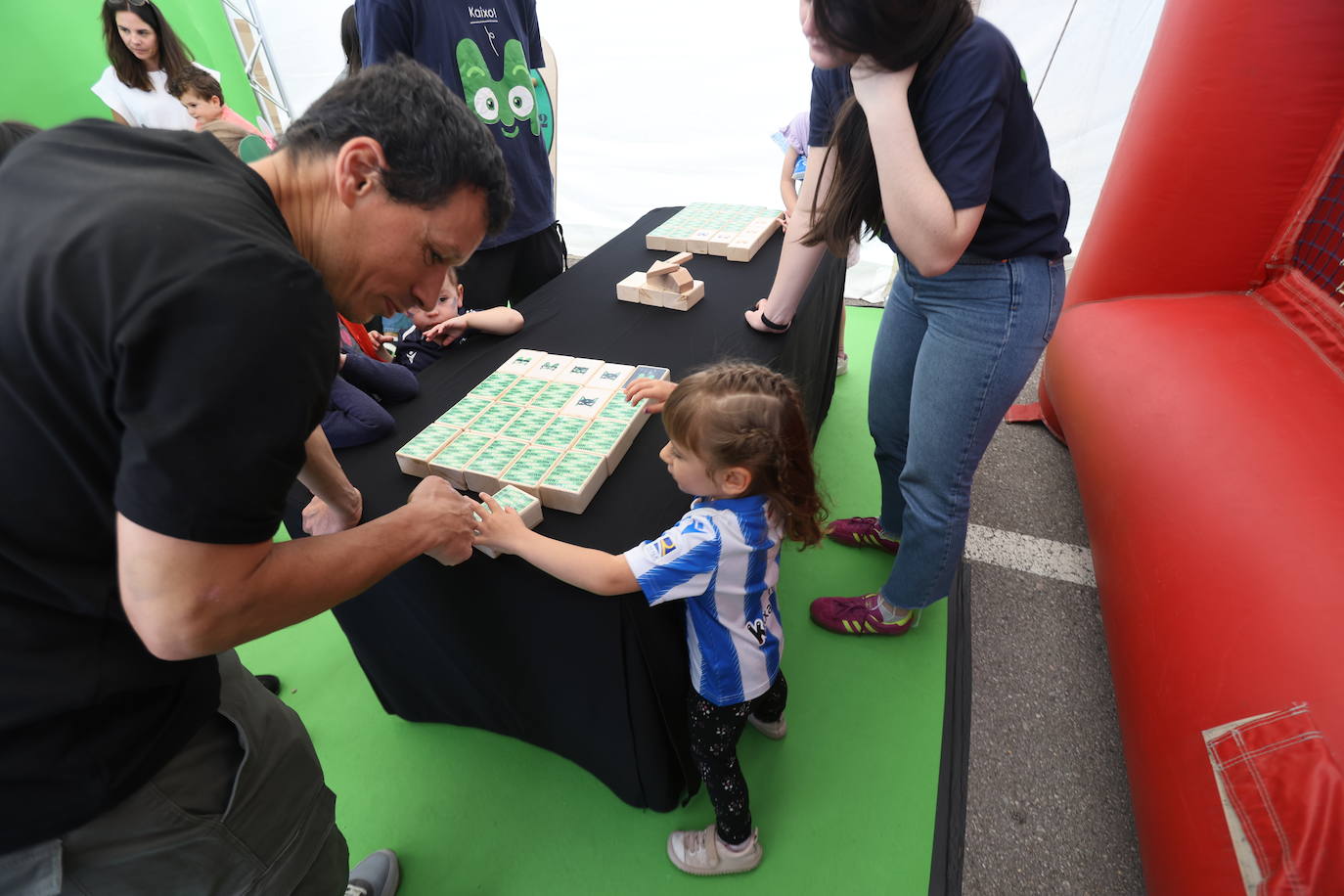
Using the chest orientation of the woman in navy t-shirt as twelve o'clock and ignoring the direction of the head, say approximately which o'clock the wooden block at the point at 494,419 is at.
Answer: The wooden block is roughly at 11 o'clock from the woman in navy t-shirt.

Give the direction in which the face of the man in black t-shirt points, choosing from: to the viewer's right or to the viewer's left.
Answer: to the viewer's right

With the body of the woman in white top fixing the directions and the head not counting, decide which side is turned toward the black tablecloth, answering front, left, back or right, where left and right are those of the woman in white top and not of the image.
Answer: front

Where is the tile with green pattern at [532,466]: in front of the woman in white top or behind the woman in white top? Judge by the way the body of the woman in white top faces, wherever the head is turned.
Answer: in front

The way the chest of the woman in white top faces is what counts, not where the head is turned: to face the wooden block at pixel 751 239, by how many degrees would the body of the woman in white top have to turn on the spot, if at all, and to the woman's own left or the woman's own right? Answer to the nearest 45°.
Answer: approximately 45° to the woman's own left

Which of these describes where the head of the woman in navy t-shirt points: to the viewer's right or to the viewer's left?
to the viewer's left

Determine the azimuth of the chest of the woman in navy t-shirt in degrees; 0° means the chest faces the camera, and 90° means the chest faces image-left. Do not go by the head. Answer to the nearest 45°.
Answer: approximately 90°

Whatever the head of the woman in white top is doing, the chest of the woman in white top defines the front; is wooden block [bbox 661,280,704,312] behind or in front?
in front

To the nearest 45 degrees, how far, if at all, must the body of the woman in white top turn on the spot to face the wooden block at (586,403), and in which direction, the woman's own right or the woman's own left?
0° — they already face it

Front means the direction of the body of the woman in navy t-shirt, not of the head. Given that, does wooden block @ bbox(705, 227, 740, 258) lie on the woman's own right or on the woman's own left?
on the woman's own right

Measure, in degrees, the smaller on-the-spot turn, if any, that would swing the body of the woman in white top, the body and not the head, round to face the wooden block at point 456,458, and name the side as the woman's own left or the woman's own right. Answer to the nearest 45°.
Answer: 0° — they already face it

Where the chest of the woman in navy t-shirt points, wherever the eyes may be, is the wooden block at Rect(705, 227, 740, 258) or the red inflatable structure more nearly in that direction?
the wooden block
